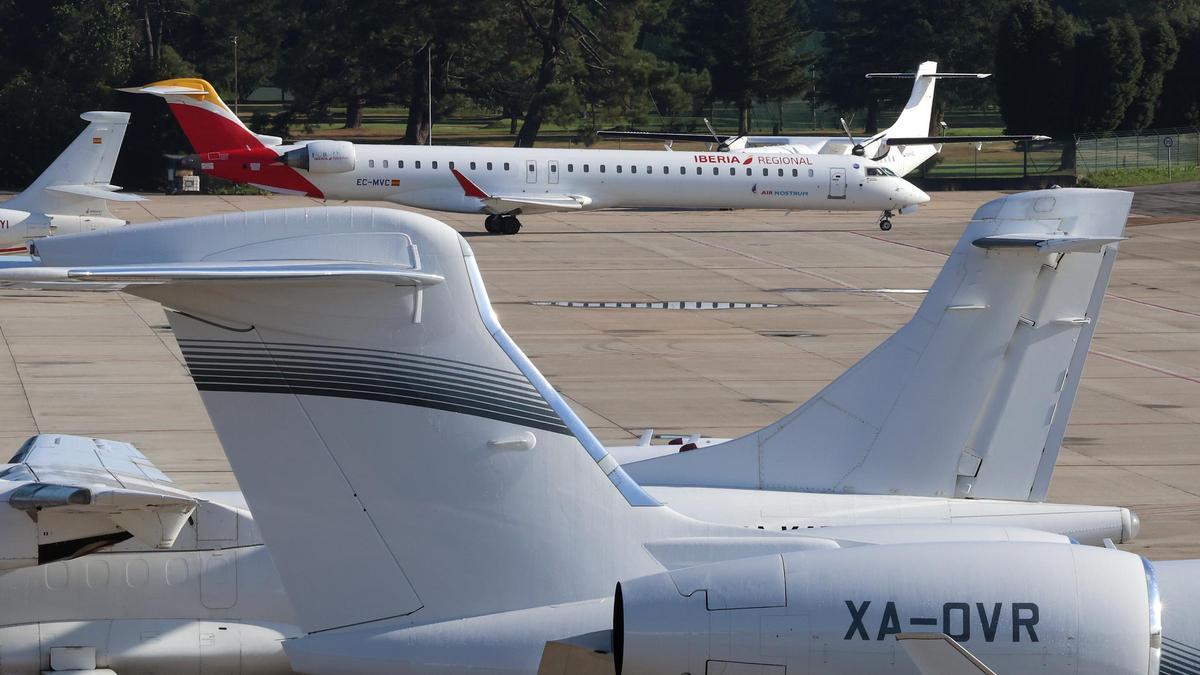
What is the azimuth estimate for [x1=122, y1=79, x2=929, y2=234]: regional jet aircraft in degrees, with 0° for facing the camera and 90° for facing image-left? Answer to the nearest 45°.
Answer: approximately 270°

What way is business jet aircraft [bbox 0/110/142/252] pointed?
to the viewer's left

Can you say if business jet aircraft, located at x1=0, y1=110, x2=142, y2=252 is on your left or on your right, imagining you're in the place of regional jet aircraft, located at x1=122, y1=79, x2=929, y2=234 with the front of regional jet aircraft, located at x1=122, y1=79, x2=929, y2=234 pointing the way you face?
on your right

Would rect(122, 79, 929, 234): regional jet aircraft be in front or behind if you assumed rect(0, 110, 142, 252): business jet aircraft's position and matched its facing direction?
behind

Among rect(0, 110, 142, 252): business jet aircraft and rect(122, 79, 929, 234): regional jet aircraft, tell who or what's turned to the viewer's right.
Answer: rect(122, 79, 929, 234): regional jet aircraft

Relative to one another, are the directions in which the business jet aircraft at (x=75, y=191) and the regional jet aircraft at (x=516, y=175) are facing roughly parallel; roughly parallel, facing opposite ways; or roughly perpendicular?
roughly parallel, facing opposite ways

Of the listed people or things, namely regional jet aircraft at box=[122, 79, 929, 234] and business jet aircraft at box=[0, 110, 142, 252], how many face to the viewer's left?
1
